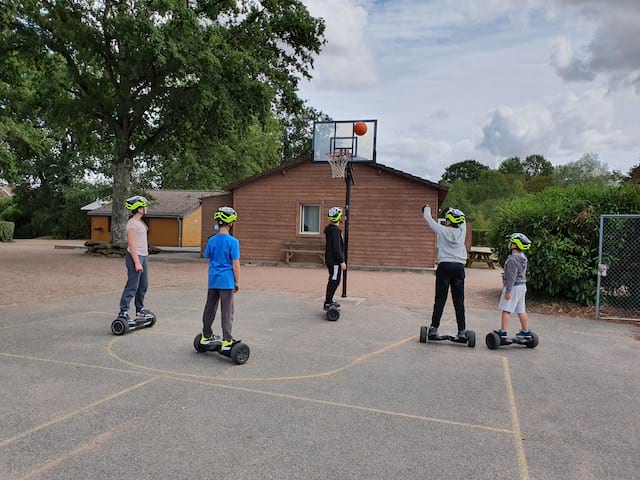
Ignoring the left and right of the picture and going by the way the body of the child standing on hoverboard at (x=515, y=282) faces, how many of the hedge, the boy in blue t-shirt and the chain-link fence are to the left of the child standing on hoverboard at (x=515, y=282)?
1

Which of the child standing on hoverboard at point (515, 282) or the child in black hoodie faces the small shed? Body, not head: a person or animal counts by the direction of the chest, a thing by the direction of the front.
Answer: the child standing on hoverboard

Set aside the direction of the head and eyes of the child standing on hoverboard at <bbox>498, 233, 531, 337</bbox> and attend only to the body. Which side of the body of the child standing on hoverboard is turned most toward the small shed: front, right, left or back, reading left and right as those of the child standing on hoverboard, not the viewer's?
front

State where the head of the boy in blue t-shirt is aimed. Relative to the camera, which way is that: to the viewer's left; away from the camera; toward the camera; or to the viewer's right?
away from the camera

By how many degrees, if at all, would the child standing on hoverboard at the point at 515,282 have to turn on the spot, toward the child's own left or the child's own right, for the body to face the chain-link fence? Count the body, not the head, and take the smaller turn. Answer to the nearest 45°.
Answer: approximately 90° to the child's own right

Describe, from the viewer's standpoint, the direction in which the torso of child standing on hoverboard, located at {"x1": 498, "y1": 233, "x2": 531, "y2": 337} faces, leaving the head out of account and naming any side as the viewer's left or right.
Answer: facing away from the viewer and to the left of the viewer

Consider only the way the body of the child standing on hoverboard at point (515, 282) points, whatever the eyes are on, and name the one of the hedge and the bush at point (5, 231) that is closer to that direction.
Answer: the bush

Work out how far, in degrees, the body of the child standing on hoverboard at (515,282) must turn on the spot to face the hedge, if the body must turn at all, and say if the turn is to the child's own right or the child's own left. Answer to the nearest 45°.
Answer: approximately 45° to the child's own right

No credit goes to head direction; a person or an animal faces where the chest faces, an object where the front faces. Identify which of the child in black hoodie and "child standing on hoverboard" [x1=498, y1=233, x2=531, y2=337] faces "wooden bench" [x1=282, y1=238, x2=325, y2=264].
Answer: the child standing on hoverboard

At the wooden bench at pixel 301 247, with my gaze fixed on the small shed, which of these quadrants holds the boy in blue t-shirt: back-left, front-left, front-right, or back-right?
back-left
